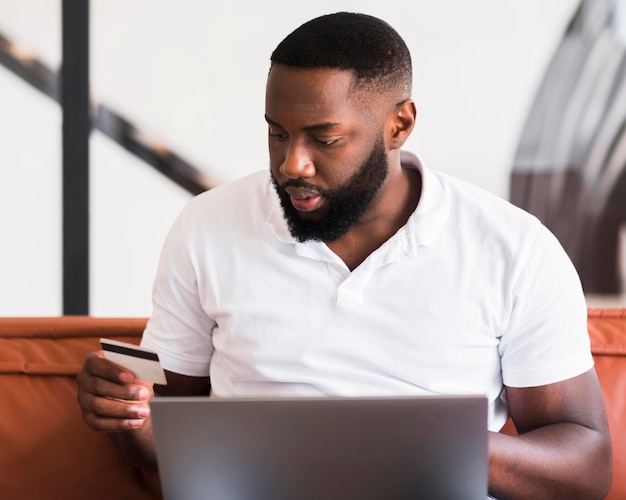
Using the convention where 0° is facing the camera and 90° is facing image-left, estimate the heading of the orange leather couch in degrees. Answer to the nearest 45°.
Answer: approximately 0°

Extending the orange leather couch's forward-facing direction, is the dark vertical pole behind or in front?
behind

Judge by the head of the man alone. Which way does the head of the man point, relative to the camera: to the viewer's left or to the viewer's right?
to the viewer's left
